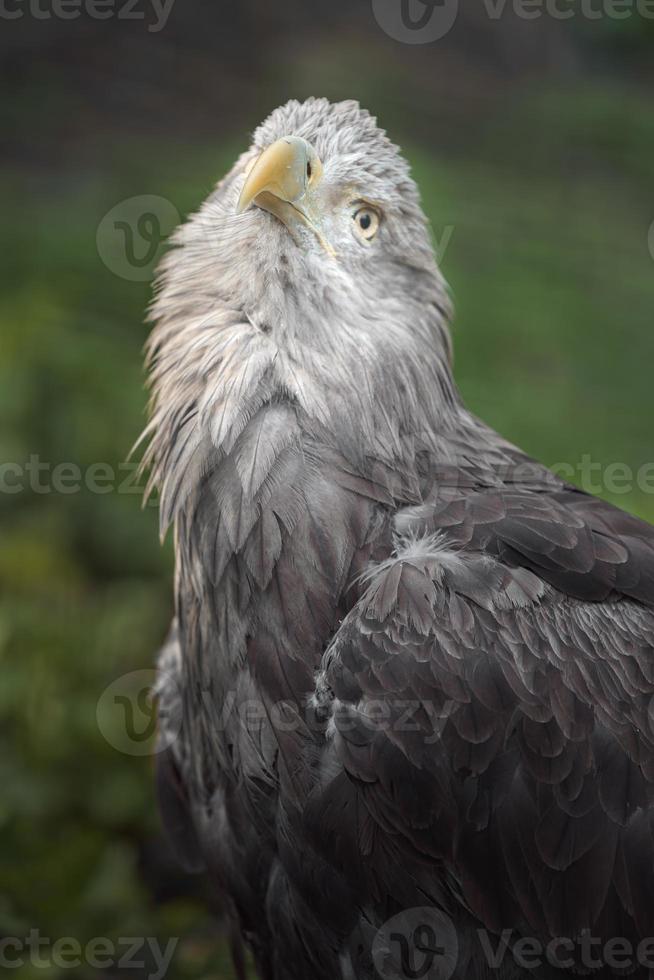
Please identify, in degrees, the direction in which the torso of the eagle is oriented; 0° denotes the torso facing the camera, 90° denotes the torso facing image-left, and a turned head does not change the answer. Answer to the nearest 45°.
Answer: approximately 45°
